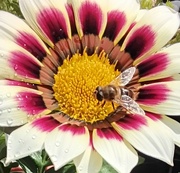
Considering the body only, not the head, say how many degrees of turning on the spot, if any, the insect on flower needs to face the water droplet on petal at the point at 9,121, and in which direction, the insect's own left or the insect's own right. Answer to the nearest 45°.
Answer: approximately 45° to the insect's own left

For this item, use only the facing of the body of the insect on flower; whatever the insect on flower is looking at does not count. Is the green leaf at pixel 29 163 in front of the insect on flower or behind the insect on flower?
in front

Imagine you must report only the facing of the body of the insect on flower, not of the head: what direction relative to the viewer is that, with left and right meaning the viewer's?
facing to the left of the viewer
